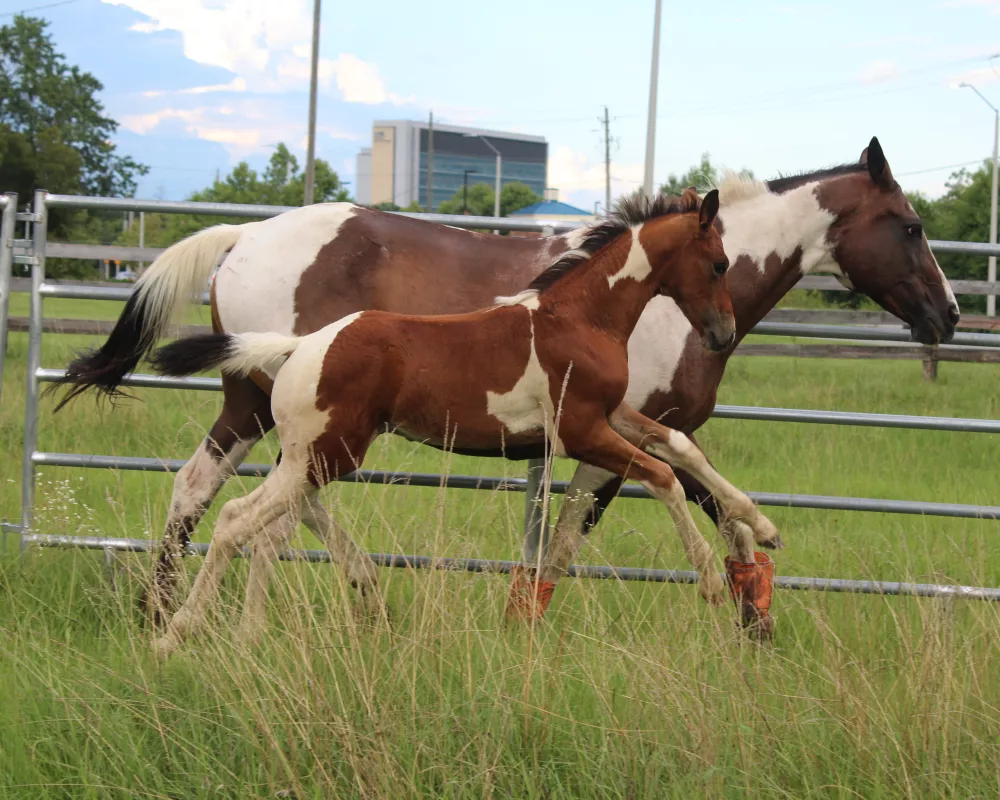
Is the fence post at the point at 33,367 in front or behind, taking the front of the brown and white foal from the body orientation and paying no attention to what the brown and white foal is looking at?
behind

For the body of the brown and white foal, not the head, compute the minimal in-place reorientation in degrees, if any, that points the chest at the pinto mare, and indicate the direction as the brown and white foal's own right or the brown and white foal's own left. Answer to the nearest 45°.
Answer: approximately 90° to the brown and white foal's own left

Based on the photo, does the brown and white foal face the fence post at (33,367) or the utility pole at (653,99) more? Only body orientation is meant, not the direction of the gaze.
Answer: the utility pole

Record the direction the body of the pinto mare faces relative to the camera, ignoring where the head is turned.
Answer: to the viewer's right

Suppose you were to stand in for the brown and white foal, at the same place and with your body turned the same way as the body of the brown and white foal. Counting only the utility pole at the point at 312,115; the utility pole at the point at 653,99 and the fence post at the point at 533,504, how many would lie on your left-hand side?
3

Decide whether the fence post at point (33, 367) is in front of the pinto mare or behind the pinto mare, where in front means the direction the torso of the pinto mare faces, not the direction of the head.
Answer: behind

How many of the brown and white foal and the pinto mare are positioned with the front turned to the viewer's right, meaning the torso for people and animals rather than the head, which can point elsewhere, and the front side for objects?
2

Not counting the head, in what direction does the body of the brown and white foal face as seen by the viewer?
to the viewer's right

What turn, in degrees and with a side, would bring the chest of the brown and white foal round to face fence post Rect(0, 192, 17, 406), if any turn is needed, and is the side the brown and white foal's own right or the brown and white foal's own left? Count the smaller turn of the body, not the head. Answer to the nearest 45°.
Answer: approximately 135° to the brown and white foal's own left

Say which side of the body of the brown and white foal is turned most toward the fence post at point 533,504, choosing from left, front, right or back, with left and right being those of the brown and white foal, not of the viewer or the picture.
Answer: left

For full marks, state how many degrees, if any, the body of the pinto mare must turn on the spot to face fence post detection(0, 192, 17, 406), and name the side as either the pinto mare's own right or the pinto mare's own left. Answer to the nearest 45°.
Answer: approximately 180°
